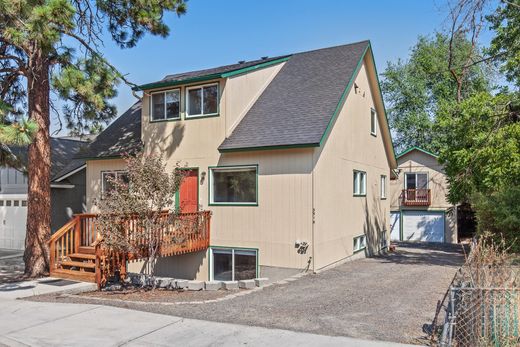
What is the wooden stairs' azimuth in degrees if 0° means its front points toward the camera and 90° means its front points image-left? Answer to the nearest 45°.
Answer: approximately 45°

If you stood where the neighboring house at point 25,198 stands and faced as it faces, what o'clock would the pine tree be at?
The pine tree is roughly at 12 o'clock from the neighboring house.

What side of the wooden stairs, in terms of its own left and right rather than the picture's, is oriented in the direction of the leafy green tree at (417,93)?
back

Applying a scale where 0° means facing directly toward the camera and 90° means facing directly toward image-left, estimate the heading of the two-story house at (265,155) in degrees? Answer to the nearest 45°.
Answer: approximately 45°

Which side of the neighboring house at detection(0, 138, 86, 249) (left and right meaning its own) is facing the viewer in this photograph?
front

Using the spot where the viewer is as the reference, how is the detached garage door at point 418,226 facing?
facing the viewer

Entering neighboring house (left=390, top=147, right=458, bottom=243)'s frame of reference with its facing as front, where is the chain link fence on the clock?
The chain link fence is roughly at 12 o'clock from the neighboring house.

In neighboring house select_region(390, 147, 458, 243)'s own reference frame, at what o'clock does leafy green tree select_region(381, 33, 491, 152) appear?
The leafy green tree is roughly at 6 o'clock from the neighboring house.

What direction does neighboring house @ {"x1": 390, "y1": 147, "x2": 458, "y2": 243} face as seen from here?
toward the camera
